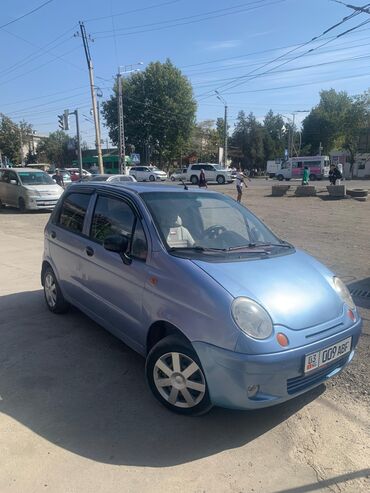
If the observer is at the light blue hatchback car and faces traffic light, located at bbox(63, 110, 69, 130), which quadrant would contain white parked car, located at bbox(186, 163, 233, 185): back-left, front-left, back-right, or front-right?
front-right

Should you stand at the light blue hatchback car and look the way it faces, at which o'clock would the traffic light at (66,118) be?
The traffic light is roughly at 7 o'clock from the light blue hatchback car.

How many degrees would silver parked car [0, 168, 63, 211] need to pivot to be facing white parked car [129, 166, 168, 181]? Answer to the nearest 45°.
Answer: approximately 90° to its left

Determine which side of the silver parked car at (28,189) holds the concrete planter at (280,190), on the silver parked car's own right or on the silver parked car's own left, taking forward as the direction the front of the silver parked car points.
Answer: on the silver parked car's own left

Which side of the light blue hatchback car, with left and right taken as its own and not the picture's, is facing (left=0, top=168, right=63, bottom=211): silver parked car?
back

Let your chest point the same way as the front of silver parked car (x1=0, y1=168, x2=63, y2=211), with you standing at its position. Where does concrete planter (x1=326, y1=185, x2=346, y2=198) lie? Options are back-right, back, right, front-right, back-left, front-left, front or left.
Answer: front-left

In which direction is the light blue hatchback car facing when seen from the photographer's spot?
facing the viewer and to the right of the viewer

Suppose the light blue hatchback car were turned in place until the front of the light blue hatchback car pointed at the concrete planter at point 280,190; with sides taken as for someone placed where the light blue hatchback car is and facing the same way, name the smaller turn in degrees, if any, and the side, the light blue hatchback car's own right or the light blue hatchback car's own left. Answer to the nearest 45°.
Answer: approximately 135° to the light blue hatchback car's own left

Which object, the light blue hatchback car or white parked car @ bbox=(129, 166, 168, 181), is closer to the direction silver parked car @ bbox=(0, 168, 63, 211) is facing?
the light blue hatchback car

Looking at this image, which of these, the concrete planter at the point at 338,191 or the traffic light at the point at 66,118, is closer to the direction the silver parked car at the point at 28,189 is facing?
the concrete planter

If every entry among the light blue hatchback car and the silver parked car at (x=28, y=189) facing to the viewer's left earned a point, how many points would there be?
0

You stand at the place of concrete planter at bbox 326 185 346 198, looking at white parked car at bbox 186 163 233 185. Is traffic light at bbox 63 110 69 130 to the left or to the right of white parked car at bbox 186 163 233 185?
left

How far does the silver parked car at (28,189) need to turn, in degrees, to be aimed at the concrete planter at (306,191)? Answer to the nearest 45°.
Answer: approximately 45° to its left

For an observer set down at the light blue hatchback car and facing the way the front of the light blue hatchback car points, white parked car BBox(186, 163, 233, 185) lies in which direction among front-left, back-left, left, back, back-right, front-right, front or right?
back-left

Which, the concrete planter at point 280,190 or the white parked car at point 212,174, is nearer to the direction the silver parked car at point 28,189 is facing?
the concrete planter
